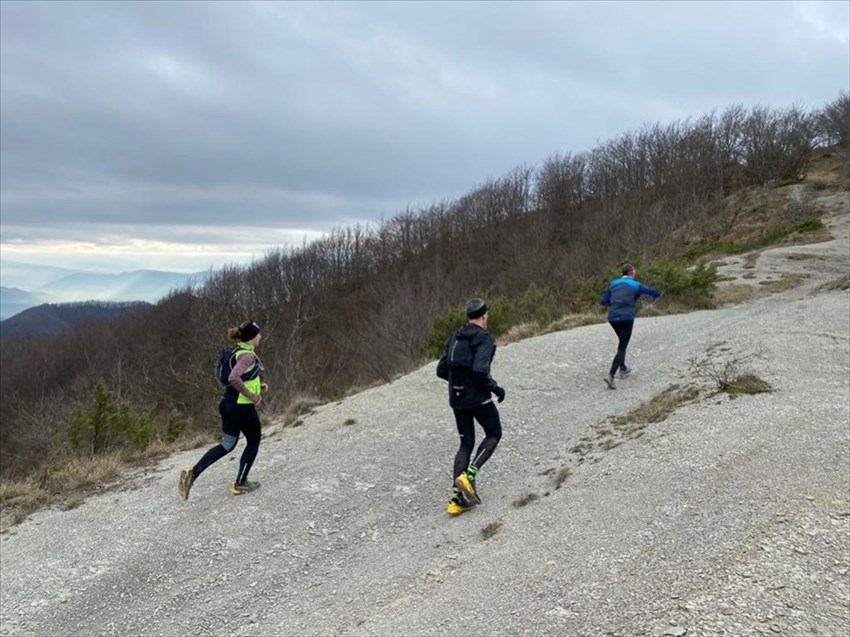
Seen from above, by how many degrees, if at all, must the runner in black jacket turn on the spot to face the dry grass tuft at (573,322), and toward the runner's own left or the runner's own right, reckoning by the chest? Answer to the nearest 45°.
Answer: approximately 45° to the runner's own left

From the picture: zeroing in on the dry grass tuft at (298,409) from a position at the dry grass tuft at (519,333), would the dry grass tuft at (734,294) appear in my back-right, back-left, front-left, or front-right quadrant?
back-left

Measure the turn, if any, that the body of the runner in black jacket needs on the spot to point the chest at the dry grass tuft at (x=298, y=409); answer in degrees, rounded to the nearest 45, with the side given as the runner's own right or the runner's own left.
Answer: approximately 90° to the runner's own left

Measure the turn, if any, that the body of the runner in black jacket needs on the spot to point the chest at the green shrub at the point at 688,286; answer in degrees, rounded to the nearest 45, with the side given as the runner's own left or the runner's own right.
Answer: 0° — they already face it

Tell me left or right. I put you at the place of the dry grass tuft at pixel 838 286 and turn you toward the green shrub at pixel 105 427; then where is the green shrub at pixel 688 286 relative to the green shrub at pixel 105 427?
right

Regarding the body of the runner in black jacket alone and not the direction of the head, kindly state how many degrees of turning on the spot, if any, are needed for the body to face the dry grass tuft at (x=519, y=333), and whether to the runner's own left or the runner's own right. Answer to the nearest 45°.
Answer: approximately 45° to the runner's own left

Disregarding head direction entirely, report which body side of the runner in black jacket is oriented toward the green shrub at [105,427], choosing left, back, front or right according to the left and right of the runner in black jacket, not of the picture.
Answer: left

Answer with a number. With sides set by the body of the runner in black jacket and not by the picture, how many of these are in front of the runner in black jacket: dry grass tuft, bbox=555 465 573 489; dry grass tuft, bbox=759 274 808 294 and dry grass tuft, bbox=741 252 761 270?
3

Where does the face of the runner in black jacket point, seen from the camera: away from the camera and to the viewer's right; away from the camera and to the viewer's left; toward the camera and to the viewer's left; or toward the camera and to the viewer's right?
away from the camera and to the viewer's right

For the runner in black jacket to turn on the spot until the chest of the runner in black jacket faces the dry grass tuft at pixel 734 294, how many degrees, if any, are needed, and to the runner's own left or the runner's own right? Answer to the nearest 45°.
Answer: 0° — they already face it

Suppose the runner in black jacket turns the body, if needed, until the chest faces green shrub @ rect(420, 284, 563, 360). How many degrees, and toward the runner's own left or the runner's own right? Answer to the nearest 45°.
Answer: approximately 45° to the runner's own left

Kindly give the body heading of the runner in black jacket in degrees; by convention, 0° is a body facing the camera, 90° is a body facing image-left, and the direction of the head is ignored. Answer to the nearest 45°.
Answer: approximately 225°

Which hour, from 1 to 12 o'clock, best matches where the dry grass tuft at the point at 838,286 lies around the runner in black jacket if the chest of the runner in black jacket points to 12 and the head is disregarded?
The dry grass tuft is roughly at 12 o'clock from the runner in black jacket.
